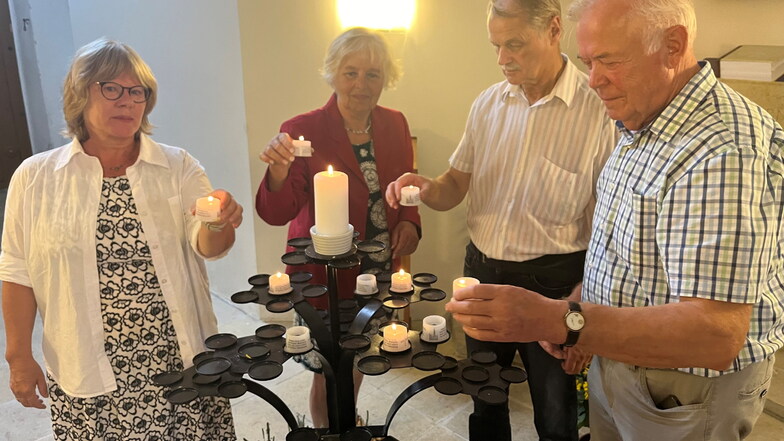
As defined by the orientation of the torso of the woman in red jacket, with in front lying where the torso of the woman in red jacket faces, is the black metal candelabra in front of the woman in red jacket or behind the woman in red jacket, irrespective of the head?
in front

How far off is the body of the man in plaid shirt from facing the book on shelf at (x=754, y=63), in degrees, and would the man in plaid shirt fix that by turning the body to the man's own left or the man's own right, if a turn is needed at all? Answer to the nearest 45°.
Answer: approximately 135° to the man's own right

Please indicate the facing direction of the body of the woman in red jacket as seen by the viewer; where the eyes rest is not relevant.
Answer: toward the camera

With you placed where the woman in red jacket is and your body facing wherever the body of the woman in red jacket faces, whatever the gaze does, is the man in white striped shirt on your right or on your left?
on your left

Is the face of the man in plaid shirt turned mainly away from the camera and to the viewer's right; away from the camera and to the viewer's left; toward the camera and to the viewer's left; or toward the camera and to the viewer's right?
toward the camera and to the viewer's left

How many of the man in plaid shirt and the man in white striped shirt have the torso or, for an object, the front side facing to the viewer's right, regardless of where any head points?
0

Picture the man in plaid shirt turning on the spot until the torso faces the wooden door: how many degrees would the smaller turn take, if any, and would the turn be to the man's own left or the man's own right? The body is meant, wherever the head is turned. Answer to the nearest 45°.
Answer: approximately 90° to the man's own right

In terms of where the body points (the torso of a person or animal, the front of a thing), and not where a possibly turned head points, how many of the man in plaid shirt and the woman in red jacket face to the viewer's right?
0

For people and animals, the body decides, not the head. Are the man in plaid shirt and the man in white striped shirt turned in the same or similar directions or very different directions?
same or similar directions

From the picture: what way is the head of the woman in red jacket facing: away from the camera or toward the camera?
toward the camera

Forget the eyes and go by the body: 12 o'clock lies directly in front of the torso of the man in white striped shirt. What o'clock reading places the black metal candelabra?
The black metal candelabra is roughly at 12 o'clock from the man in white striped shirt.

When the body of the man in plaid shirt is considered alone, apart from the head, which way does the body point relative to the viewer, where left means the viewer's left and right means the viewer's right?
facing the viewer and to the left of the viewer

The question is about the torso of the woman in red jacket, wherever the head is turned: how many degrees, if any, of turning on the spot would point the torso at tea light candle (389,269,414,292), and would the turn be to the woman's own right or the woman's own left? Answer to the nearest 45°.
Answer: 0° — they already face it

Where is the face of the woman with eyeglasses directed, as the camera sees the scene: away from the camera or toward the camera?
toward the camera

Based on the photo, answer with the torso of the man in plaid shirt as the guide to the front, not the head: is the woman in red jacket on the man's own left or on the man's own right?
on the man's own right

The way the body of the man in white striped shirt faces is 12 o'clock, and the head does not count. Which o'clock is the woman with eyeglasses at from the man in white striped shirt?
The woman with eyeglasses is roughly at 1 o'clock from the man in white striped shirt.

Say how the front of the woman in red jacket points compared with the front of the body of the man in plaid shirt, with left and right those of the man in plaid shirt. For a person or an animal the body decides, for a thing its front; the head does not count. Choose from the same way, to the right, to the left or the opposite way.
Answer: to the left
